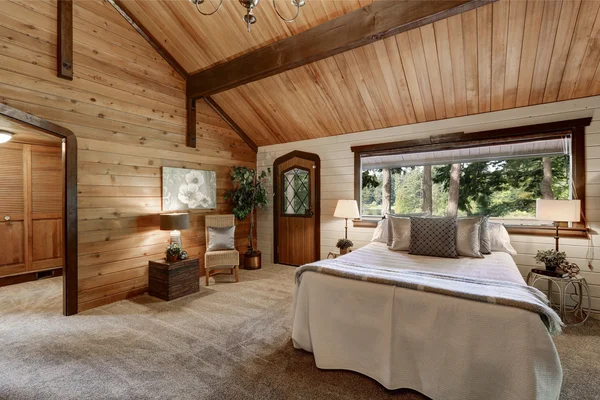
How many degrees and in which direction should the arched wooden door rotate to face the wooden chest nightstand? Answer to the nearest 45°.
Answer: approximately 45° to its right

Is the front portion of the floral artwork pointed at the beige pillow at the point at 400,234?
yes

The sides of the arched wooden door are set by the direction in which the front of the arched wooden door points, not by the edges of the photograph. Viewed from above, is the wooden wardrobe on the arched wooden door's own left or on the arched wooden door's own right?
on the arched wooden door's own right

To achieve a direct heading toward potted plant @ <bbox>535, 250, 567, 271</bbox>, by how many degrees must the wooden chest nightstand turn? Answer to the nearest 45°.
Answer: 0° — it already faces it

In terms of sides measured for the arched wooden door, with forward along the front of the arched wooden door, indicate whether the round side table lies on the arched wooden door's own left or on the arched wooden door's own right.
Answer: on the arched wooden door's own left

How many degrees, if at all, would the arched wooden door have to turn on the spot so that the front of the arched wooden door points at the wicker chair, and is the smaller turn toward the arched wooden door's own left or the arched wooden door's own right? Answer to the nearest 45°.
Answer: approximately 45° to the arched wooden door's own right

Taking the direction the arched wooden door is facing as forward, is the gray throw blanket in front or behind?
in front

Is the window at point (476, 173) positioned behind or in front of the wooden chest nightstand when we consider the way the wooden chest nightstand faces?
in front

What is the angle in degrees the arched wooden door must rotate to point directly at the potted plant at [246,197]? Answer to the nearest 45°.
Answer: approximately 90° to its right

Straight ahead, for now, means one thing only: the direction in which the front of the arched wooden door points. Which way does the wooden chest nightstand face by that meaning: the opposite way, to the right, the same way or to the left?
to the left

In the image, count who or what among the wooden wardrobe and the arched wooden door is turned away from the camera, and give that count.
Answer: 0
